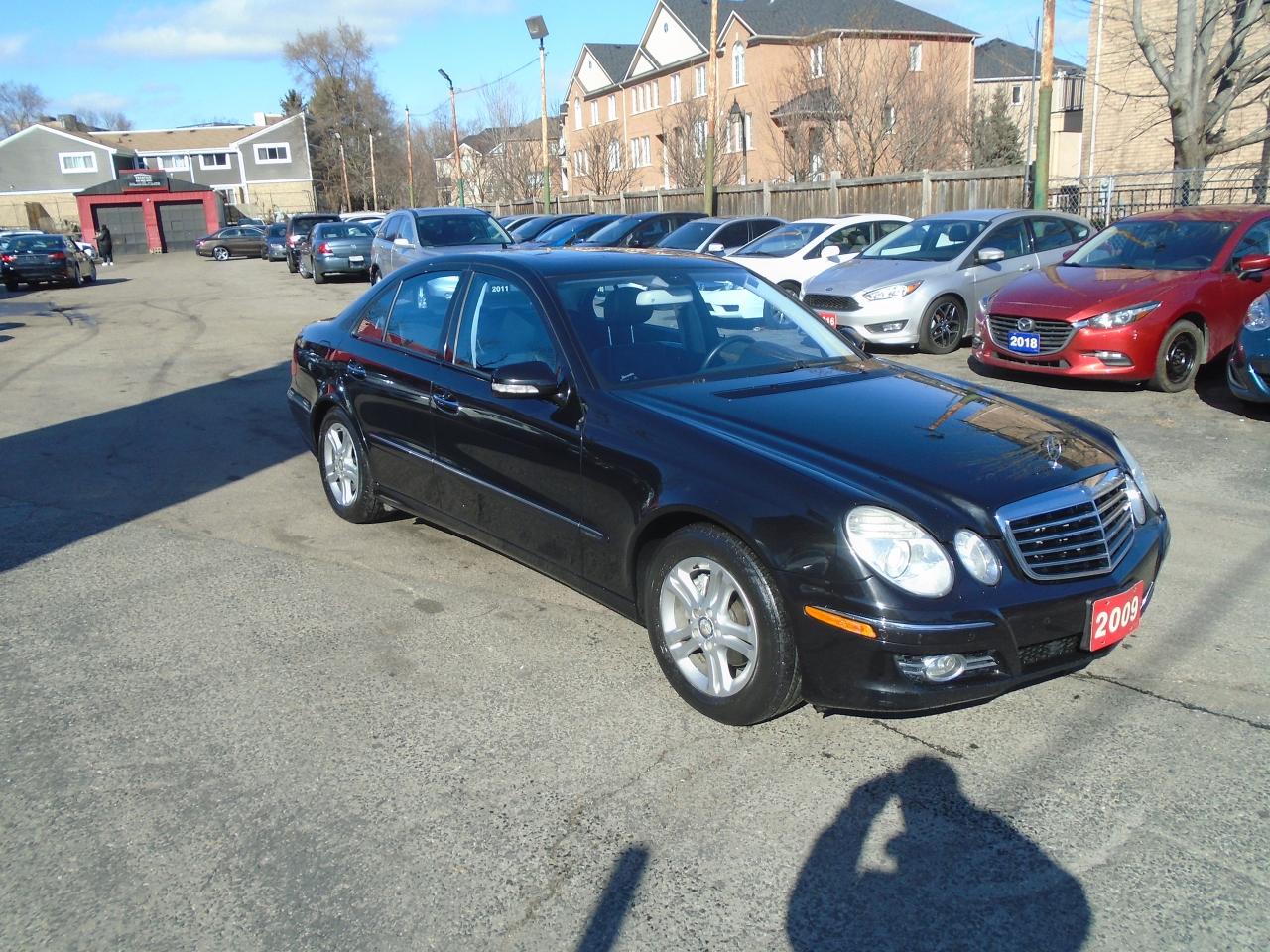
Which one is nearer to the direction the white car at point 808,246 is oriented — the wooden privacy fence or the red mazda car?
the red mazda car

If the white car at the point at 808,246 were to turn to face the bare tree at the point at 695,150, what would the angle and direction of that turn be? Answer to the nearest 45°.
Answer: approximately 135° to its right

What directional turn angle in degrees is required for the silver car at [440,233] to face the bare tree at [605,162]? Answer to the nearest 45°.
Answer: approximately 135° to its left

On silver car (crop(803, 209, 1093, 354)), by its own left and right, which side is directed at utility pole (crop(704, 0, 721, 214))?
right

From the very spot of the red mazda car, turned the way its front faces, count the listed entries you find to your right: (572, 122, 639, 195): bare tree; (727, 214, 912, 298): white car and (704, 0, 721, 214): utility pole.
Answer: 3

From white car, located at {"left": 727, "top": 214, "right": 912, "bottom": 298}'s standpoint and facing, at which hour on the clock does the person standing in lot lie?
The person standing in lot is roughly at 3 o'clock from the white car.

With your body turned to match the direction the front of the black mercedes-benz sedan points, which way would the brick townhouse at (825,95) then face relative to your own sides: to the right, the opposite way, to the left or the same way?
to the right

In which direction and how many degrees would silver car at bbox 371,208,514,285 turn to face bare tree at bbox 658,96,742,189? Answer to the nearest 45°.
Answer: approximately 90° to its left

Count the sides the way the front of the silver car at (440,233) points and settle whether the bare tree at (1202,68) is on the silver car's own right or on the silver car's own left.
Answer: on the silver car's own left

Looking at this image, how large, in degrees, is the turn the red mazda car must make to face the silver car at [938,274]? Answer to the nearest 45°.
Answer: approximately 90° to its right

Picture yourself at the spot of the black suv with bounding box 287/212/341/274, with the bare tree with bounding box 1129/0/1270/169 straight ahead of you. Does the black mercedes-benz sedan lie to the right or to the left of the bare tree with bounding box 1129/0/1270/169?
right

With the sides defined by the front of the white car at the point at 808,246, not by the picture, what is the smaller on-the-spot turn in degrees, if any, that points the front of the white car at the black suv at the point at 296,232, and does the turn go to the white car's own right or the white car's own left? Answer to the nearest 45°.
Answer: approximately 90° to the white car's own right

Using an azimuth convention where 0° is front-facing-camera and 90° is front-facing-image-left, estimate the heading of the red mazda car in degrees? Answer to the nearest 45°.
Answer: approximately 45°
